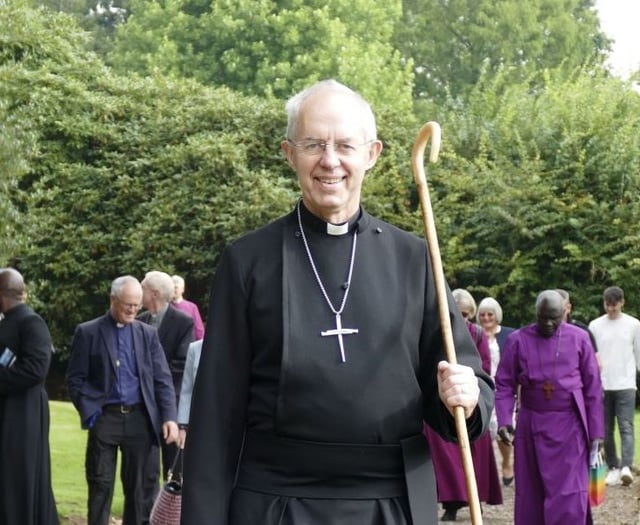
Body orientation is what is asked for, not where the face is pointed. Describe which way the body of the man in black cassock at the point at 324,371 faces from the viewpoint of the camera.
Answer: toward the camera

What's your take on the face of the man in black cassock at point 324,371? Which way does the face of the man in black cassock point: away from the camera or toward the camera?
toward the camera

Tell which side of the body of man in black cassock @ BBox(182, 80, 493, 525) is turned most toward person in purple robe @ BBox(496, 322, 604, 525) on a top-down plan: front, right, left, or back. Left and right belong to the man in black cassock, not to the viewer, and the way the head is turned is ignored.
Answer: back

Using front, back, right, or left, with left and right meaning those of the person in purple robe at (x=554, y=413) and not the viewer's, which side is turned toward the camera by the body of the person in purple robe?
front

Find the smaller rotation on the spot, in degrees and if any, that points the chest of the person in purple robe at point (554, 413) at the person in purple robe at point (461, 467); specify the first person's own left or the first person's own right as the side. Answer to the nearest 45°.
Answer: approximately 135° to the first person's own right

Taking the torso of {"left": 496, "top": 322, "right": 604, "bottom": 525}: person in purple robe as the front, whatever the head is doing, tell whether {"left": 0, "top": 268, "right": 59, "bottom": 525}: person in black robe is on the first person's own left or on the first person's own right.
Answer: on the first person's own right

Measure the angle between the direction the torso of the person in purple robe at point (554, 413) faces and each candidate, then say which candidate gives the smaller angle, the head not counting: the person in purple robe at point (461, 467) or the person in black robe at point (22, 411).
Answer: the person in black robe

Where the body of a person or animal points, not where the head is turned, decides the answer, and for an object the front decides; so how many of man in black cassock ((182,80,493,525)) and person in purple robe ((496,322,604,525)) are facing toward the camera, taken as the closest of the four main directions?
2

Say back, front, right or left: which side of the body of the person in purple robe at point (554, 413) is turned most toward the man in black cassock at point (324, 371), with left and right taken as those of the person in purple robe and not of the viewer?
front

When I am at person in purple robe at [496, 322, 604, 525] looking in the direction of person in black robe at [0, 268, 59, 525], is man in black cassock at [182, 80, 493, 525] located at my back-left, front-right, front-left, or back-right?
front-left

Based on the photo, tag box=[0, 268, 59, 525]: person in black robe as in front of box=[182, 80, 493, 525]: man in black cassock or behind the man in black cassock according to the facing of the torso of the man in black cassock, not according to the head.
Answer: behind
